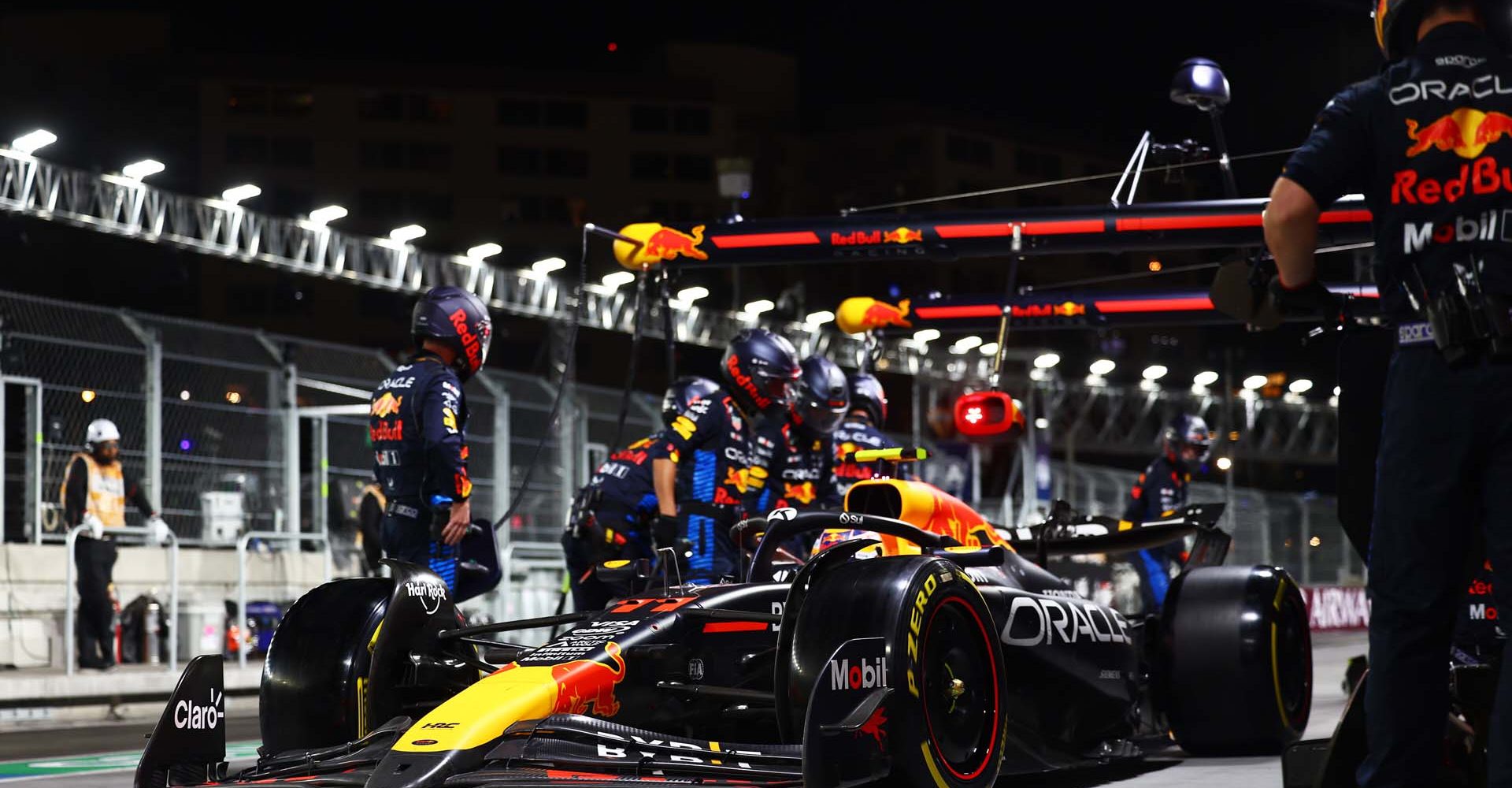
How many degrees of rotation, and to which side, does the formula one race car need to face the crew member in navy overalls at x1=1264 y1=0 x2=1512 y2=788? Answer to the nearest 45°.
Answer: approximately 90° to its left

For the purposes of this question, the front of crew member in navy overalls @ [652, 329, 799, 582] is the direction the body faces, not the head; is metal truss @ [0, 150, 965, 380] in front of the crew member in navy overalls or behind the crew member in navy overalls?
behind

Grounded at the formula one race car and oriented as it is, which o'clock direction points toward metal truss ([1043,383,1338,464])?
The metal truss is roughly at 5 o'clock from the formula one race car.

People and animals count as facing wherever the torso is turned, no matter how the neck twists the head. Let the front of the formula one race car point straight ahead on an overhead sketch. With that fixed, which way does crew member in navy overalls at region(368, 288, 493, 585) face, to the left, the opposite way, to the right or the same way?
the opposite way

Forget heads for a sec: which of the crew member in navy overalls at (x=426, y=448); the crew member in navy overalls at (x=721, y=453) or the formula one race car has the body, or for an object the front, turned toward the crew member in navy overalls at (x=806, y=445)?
the crew member in navy overalls at (x=426, y=448)

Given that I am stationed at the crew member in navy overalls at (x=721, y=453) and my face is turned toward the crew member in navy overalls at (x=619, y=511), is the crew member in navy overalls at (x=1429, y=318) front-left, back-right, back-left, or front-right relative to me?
back-left

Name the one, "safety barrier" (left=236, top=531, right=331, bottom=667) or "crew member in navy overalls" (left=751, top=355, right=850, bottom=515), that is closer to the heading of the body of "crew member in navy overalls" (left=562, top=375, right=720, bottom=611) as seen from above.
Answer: the crew member in navy overalls

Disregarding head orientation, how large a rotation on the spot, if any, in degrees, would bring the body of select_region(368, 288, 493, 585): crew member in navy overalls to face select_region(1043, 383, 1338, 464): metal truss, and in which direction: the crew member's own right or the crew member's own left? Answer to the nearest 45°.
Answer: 0° — they already face it

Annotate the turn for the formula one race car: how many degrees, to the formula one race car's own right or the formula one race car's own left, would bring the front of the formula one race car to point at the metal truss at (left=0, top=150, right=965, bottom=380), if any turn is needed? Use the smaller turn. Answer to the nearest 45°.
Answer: approximately 135° to the formula one race car's own right
